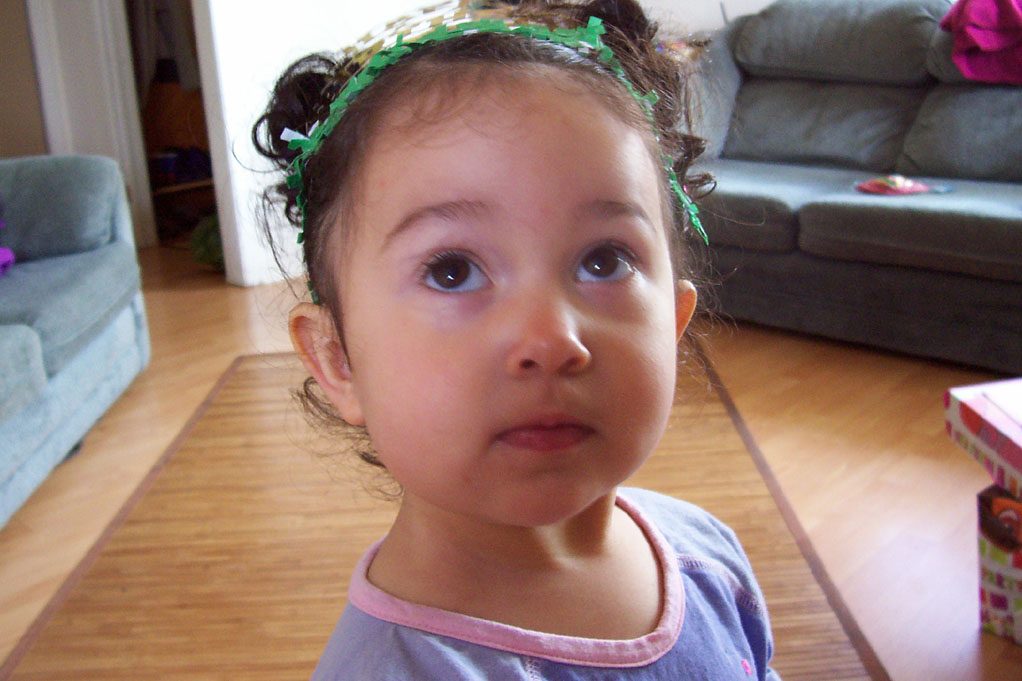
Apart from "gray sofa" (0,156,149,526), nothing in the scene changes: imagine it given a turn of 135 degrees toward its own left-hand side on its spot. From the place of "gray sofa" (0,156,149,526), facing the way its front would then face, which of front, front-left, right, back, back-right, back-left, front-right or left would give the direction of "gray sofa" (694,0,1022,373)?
right

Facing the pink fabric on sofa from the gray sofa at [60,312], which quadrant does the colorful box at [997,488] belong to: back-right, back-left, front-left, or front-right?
front-right

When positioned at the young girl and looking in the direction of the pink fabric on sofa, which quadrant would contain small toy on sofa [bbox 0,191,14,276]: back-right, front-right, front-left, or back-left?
front-left

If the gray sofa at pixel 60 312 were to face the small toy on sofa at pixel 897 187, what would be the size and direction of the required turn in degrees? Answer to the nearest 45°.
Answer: approximately 45° to its left

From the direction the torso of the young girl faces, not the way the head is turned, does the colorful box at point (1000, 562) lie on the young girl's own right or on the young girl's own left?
on the young girl's own left

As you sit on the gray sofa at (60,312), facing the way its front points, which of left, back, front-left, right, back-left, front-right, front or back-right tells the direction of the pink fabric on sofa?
front-left

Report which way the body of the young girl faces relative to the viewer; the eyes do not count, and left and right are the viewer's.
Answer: facing the viewer and to the right of the viewer

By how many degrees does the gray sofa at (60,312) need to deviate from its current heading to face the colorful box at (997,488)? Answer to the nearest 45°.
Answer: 0° — it already faces it

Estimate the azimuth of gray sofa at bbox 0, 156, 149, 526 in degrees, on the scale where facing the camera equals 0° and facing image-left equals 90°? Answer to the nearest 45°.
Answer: approximately 315°

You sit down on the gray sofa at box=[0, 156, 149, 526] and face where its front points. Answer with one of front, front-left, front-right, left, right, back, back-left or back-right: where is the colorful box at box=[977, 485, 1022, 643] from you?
front
